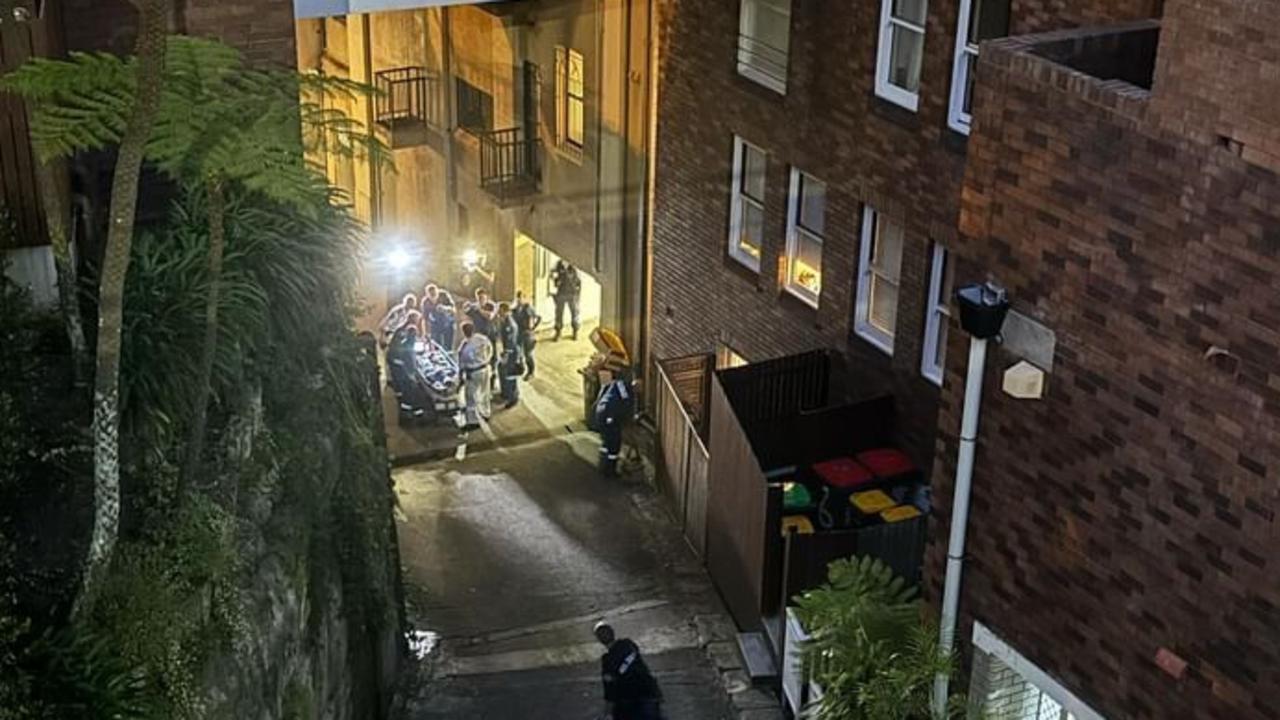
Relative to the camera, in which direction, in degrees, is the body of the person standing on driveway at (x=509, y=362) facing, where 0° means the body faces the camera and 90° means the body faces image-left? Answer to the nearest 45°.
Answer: approximately 90°

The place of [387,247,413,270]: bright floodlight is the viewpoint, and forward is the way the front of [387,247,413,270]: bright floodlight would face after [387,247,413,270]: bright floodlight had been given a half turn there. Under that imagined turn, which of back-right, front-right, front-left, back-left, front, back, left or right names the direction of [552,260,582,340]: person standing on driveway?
back-right

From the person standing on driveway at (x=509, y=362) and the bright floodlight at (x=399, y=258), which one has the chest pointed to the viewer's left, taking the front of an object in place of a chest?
the person standing on driveway

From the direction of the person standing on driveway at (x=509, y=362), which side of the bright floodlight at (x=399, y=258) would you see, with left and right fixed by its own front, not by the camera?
front

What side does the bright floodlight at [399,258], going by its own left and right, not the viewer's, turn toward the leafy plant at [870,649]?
front

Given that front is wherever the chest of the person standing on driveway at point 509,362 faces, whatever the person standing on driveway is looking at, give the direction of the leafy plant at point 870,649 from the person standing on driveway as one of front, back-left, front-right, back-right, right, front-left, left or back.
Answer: left

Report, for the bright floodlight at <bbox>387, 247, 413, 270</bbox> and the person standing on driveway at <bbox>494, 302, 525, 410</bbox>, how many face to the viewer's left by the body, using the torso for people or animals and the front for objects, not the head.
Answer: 1

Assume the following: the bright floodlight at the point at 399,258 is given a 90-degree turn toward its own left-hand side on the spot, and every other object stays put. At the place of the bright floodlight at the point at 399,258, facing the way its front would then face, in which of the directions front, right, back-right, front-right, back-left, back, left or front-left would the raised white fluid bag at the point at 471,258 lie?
front-right

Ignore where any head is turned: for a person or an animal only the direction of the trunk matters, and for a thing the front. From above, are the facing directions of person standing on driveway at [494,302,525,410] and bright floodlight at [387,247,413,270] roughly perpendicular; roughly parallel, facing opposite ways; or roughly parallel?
roughly perpendicular

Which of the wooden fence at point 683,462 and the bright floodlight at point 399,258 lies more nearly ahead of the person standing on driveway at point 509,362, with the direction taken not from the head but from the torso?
the bright floodlight

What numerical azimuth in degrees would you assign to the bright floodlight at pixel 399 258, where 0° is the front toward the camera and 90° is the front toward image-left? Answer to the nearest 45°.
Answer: approximately 0°

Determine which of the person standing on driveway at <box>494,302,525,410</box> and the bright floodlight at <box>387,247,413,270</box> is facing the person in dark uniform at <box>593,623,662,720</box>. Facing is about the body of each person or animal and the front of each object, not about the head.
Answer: the bright floodlight

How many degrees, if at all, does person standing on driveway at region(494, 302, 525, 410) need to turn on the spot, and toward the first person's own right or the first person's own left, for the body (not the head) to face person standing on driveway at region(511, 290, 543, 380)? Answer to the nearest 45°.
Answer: approximately 90° to the first person's own right
